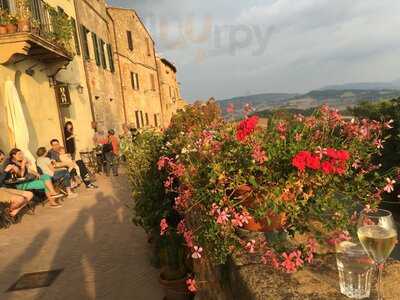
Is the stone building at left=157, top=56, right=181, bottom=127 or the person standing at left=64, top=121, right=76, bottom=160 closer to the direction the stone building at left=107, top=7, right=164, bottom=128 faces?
the person standing

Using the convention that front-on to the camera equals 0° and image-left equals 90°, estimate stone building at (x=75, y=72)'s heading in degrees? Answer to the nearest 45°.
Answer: approximately 315°

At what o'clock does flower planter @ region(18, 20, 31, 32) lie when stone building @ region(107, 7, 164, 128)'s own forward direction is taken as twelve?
The flower planter is roughly at 2 o'clock from the stone building.

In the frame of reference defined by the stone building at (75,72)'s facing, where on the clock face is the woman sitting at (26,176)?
The woman sitting is roughly at 2 o'clock from the stone building.

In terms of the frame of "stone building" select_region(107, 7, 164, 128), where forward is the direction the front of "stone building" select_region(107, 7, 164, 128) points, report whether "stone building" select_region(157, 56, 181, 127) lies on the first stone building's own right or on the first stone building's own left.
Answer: on the first stone building's own left

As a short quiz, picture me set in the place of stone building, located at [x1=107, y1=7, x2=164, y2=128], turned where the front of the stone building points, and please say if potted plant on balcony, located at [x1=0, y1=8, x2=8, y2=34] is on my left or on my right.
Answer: on my right

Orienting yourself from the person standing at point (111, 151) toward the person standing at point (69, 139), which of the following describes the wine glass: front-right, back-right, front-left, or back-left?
back-left

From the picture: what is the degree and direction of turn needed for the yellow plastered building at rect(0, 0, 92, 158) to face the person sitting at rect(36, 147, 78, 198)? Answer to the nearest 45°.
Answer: approximately 45° to its right
